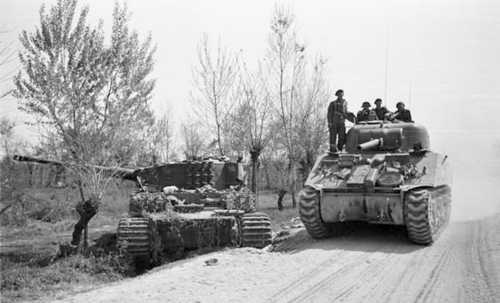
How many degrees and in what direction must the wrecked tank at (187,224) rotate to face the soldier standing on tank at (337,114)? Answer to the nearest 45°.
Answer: approximately 135° to its left

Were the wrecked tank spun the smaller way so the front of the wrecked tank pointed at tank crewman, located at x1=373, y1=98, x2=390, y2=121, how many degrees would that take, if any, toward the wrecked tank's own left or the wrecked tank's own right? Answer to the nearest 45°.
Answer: approximately 135° to the wrecked tank's own left
